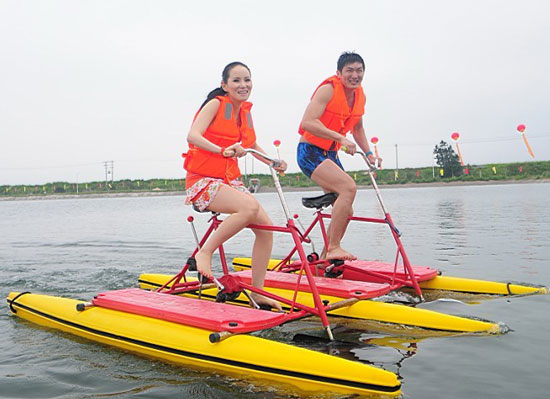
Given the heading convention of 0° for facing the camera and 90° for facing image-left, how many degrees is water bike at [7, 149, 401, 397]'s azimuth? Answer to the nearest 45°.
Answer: approximately 315°

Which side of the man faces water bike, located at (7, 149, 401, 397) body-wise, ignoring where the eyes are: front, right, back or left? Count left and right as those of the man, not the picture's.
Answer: right

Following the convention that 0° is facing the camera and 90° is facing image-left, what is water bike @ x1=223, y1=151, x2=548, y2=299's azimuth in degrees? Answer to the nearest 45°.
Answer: approximately 315°

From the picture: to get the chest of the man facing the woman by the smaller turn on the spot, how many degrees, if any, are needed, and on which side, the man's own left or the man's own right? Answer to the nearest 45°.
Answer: approximately 90° to the man's own right

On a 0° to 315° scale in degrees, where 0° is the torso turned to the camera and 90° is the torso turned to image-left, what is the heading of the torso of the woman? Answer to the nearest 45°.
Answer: approximately 315°

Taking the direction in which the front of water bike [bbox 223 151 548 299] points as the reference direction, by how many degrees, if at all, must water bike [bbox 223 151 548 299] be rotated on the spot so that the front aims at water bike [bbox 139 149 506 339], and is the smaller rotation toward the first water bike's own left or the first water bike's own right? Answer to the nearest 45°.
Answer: approximately 90° to the first water bike's own right

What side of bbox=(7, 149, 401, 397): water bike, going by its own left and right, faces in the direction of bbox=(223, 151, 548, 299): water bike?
left
